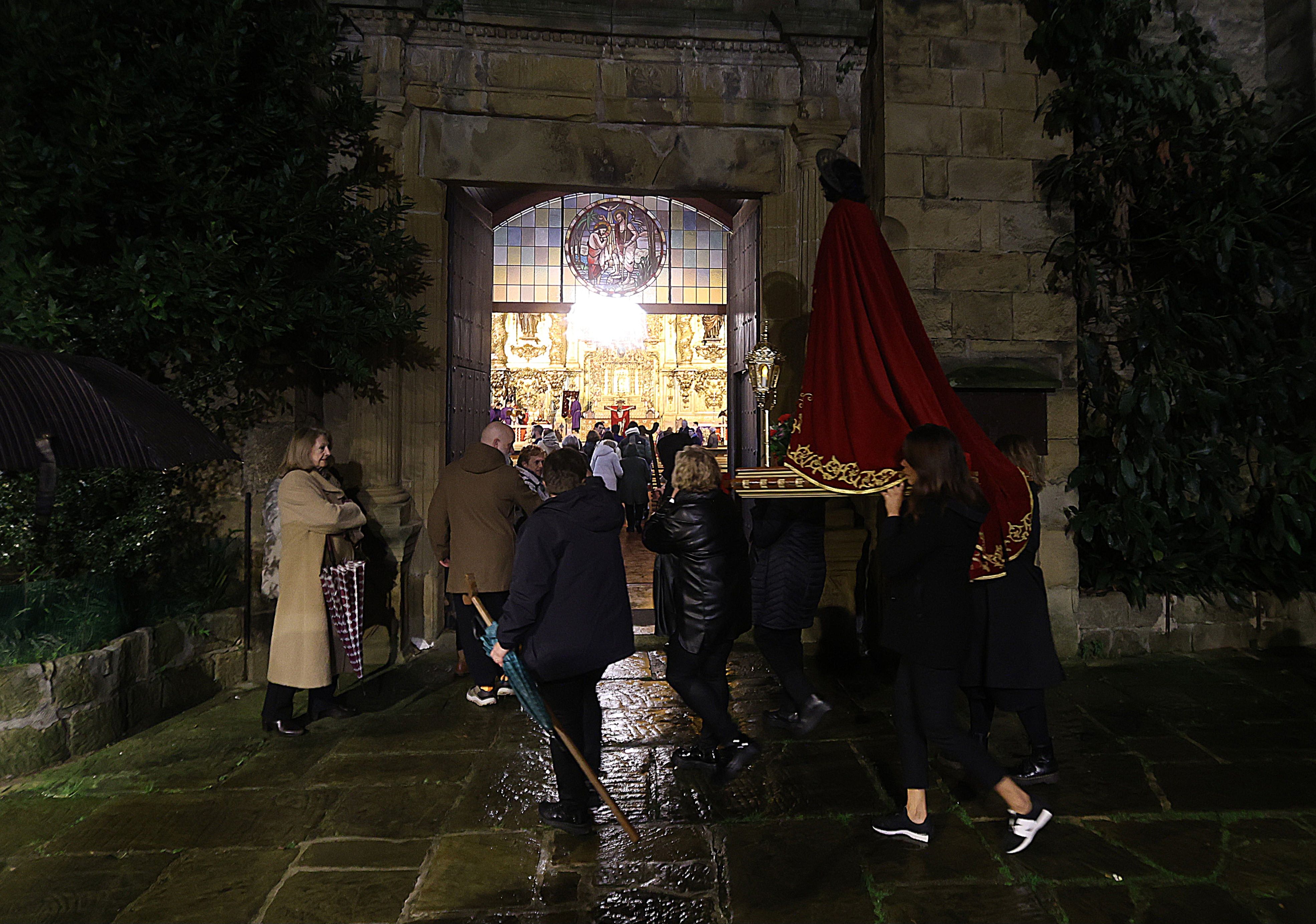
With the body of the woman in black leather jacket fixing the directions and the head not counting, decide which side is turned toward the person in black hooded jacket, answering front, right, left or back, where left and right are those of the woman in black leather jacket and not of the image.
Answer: left

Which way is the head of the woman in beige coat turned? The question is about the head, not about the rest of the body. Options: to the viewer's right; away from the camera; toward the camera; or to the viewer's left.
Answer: to the viewer's right

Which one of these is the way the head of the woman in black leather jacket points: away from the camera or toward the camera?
away from the camera

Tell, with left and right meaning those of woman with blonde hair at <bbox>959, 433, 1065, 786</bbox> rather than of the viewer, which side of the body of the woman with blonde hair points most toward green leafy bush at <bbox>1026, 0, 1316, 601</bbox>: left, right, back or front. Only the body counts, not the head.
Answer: right

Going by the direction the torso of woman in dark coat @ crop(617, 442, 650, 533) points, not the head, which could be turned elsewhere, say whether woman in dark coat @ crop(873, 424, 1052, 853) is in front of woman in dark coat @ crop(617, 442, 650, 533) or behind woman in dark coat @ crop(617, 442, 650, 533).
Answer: behind

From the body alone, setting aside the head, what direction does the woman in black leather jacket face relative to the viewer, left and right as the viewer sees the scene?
facing away from the viewer and to the left of the viewer

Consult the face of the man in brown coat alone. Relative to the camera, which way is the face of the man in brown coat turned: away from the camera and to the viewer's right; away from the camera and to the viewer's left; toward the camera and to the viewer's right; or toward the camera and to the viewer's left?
away from the camera and to the viewer's right

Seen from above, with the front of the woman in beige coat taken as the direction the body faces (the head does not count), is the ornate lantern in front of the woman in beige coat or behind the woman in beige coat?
in front

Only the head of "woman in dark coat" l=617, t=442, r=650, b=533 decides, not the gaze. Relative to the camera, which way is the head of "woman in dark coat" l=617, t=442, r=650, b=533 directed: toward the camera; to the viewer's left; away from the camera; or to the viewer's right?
away from the camera

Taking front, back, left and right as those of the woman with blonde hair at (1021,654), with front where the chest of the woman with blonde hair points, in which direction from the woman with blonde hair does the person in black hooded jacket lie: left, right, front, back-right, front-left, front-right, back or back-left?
front-left
